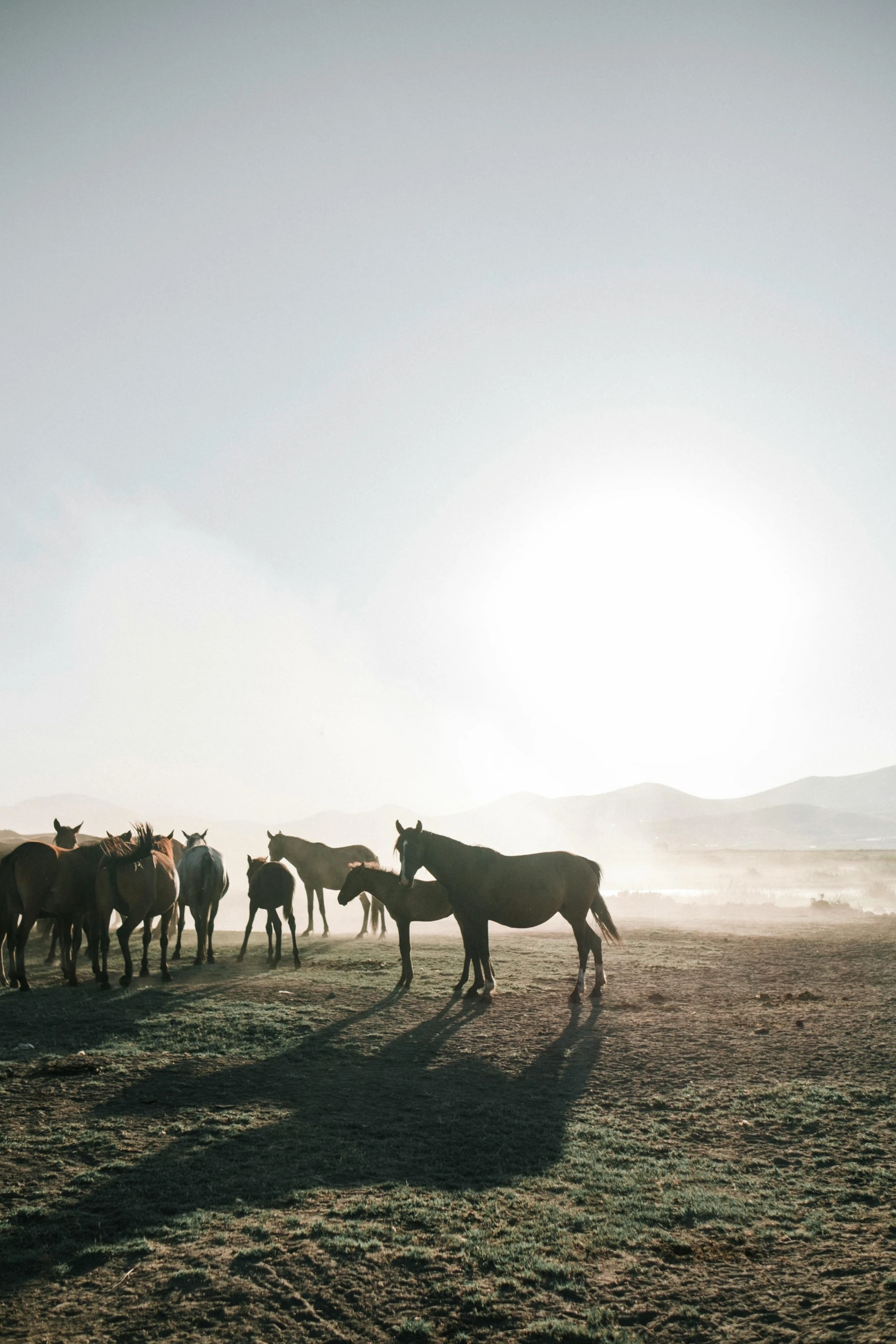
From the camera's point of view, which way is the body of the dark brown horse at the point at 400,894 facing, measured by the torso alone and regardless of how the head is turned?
to the viewer's left

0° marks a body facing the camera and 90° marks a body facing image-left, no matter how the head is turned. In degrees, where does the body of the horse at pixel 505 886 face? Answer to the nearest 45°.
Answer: approximately 90°

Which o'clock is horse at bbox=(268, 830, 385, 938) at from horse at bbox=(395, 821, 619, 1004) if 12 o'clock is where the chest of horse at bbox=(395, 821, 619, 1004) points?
horse at bbox=(268, 830, 385, 938) is roughly at 2 o'clock from horse at bbox=(395, 821, 619, 1004).

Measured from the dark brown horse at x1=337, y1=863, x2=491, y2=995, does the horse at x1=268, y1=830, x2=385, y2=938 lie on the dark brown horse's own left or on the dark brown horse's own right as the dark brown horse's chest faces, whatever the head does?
on the dark brown horse's own right

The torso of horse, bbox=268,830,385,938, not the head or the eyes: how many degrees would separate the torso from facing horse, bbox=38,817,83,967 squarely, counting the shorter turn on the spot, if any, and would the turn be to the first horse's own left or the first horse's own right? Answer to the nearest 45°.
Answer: approximately 45° to the first horse's own left

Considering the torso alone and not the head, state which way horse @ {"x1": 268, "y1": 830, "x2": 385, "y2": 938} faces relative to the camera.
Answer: to the viewer's left
